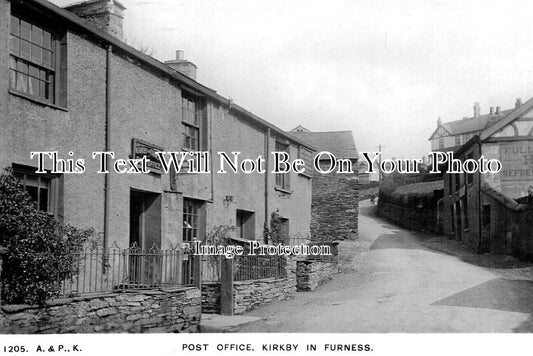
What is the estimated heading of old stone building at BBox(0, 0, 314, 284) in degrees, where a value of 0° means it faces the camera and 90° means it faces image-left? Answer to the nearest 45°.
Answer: approximately 315°

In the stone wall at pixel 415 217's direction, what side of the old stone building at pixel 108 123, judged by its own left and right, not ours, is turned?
left

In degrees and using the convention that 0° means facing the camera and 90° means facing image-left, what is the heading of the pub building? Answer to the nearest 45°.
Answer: approximately 45°

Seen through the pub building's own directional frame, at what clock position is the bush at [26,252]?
The bush is roughly at 11 o'clock from the pub building.

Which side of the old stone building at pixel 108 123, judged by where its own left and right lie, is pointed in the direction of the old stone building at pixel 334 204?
left

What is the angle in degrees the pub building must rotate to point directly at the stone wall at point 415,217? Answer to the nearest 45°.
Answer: approximately 135° to its right

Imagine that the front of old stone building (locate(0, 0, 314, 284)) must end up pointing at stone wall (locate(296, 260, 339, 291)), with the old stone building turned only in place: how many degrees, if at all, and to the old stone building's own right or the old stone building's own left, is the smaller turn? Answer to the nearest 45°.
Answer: approximately 90° to the old stone building's own left
